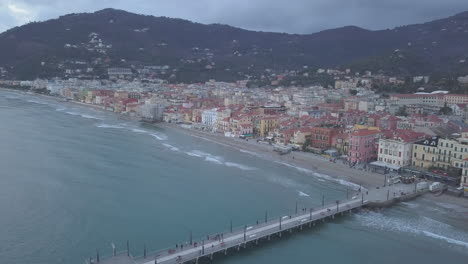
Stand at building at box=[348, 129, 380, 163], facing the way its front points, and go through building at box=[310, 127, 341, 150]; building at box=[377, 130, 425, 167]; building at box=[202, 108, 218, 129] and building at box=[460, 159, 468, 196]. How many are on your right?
2

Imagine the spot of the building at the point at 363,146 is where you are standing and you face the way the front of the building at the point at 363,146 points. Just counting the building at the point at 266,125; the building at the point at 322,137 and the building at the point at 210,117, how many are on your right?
3

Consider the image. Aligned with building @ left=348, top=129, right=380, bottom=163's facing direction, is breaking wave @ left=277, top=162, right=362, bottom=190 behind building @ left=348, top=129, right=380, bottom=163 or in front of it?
in front

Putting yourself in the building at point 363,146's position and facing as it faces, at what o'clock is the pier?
The pier is roughly at 11 o'clock from the building.

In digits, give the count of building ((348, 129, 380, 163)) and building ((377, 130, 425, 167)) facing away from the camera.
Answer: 0

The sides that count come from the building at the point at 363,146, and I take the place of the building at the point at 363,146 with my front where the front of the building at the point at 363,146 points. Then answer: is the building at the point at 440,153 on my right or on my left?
on my left

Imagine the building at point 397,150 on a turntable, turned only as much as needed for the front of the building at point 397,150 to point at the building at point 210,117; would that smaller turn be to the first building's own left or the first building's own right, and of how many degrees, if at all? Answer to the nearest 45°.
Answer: approximately 90° to the first building's own right

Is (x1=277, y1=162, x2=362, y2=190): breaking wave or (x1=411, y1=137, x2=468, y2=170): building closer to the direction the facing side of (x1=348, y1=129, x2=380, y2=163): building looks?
the breaking wave

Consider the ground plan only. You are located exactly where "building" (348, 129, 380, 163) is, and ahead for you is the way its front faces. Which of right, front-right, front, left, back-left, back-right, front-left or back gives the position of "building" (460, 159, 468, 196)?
left

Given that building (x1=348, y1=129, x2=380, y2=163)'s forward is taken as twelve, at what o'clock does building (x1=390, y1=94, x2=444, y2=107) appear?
building (x1=390, y1=94, x2=444, y2=107) is roughly at 5 o'clock from building (x1=348, y1=129, x2=380, y2=163).

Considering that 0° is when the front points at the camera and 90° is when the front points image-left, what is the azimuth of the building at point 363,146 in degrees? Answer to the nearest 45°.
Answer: approximately 45°

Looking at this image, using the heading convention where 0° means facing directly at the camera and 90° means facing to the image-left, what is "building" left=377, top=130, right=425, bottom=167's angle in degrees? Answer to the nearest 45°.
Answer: approximately 45°

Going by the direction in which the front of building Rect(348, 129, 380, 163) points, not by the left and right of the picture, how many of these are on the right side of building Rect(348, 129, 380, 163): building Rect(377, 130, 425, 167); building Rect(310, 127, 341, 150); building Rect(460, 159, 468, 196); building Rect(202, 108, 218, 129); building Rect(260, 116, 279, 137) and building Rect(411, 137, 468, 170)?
3

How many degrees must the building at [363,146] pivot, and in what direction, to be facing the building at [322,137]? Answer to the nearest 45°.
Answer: approximately 90° to its right

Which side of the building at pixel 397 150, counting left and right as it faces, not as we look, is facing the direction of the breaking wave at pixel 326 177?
front
